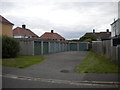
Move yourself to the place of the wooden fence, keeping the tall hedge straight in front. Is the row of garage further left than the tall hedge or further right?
right

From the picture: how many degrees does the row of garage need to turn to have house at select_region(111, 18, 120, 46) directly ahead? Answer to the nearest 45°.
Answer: approximately 45° to its left

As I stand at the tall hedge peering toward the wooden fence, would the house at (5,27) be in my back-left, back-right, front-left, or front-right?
back-left

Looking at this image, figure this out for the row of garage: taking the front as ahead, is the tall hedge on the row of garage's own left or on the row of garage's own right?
on the row of garage's own right

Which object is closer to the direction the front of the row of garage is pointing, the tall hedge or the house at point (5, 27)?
the tall hedge

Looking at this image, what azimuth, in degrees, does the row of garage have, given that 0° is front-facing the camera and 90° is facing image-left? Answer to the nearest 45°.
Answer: approximately 315°

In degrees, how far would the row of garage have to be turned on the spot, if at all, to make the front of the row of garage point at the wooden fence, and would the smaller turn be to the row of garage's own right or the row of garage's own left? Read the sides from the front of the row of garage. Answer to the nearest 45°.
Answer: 0° — it already faces it

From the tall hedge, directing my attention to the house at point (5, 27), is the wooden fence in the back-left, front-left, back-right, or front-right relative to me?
back-right

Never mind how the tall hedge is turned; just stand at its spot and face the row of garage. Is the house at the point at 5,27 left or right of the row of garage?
left
